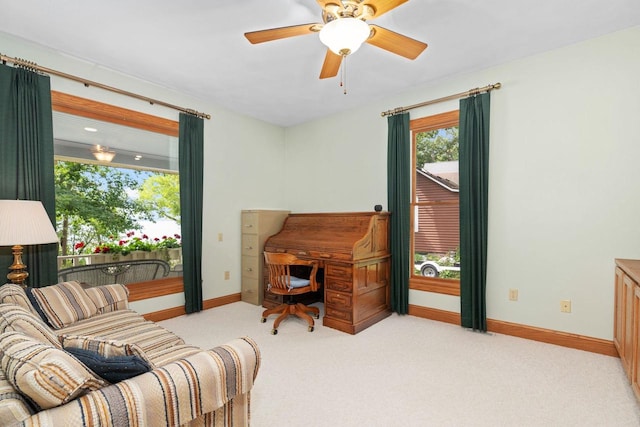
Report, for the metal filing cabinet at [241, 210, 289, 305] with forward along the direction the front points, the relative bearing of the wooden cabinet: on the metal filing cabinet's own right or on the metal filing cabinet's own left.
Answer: on the metal filing cabinet's own left

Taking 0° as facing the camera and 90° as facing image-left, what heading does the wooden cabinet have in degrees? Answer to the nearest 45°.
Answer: approximately 90°

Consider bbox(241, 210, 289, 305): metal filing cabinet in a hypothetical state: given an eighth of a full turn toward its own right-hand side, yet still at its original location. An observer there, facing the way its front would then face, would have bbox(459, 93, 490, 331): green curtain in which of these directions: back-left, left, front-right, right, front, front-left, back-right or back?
back-left

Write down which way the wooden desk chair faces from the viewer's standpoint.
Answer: facing away from the viewer and to the right of the viewer

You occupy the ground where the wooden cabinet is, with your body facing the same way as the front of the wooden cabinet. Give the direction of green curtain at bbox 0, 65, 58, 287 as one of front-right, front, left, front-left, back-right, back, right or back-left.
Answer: front-left

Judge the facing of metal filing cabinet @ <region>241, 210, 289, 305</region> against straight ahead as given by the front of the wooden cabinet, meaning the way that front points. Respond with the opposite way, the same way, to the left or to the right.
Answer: to the left

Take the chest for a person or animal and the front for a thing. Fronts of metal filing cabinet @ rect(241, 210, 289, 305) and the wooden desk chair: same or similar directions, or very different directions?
very different directions

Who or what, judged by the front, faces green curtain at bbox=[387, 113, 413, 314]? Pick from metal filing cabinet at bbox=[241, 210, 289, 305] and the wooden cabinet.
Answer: the wooden cabinet

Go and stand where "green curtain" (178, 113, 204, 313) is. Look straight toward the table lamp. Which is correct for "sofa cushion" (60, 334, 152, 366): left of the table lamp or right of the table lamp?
left

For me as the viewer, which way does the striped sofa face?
facing away from the viewer and to the right of the viewer

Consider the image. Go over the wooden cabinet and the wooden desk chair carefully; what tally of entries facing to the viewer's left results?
1
